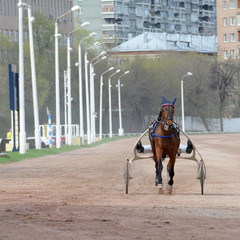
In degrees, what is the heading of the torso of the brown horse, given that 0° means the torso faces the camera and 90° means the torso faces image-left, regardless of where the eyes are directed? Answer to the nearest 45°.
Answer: approximately 0°
